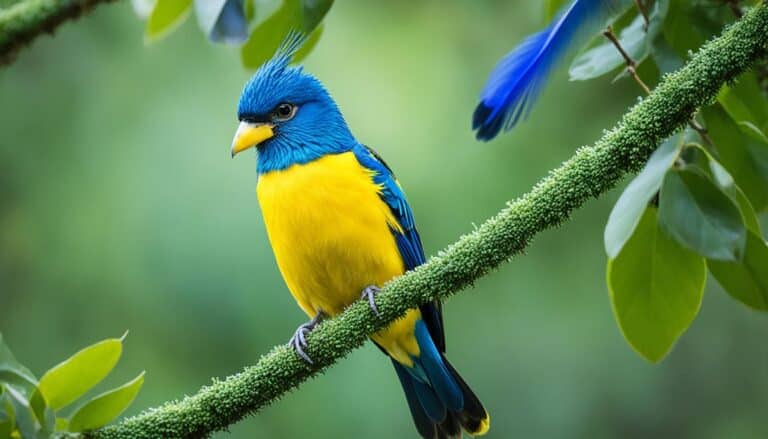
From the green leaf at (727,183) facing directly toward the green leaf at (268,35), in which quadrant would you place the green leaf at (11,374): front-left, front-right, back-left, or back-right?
front-left

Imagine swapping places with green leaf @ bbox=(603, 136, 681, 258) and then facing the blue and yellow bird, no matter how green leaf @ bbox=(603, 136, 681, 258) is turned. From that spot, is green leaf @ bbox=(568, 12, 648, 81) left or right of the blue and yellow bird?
right

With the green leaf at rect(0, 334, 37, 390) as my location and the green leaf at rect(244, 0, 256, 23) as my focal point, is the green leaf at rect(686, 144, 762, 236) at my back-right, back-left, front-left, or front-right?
front-right

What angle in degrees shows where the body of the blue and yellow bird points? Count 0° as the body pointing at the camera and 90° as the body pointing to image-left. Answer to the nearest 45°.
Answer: approximately 45°

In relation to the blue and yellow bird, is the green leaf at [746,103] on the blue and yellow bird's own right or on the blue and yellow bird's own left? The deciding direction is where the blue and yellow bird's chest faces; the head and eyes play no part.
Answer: on the blue and yellow bird's own left

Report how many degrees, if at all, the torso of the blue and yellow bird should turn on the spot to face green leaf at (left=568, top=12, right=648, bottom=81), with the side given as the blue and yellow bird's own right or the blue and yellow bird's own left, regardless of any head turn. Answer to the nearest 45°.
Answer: approximately 90° to the blue and yellow bird's own left

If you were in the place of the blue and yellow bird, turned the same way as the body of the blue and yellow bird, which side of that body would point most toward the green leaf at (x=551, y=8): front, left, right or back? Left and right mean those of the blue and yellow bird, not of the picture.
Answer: left

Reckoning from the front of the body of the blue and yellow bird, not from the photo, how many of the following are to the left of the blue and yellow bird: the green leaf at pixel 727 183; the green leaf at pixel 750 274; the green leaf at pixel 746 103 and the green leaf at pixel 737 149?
4

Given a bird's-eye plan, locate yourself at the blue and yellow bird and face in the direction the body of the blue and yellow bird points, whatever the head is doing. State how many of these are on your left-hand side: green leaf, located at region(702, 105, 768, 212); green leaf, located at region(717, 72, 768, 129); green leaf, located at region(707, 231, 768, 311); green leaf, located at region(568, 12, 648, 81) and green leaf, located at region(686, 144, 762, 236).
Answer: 5

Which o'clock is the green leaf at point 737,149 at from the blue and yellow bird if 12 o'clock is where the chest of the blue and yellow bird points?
The green leaf is roughly at 9 o'clock from the blue and yellow bird.
